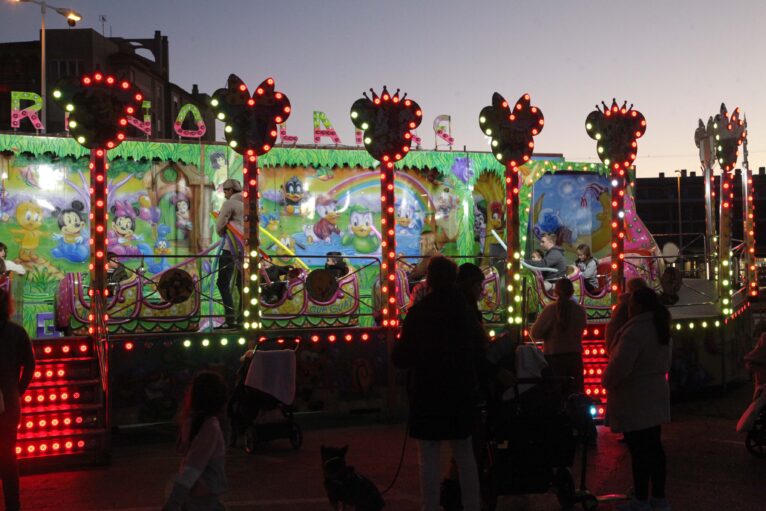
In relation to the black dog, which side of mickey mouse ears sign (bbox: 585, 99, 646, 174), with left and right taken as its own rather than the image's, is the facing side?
front

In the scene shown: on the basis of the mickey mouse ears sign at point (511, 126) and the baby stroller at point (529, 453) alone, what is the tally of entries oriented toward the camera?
1

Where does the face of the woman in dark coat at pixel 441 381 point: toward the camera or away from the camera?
away from the camera

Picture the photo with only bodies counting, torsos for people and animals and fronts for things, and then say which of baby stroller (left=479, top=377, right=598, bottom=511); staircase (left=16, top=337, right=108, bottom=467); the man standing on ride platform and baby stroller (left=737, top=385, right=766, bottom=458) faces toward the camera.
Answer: the staircase

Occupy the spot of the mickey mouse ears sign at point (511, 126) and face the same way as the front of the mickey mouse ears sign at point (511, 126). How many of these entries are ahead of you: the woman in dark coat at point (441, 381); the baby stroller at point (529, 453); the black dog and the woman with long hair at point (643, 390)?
4

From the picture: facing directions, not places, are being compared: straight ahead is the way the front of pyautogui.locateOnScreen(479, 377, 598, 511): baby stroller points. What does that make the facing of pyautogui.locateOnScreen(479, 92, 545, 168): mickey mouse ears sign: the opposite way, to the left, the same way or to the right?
the opposite way
